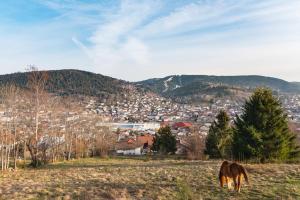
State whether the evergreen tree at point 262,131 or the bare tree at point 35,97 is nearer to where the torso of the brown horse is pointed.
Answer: the bare tree

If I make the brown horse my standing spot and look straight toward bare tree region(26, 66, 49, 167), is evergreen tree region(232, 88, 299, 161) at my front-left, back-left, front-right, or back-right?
front-right

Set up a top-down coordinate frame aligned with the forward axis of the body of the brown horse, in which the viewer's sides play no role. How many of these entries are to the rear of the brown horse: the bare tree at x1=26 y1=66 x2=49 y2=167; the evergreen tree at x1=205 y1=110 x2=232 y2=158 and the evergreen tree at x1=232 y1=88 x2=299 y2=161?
0

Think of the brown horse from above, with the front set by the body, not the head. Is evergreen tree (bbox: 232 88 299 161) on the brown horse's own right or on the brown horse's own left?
on the brown horse's own right

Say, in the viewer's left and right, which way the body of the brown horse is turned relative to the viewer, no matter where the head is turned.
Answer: facing away from the viewer and to the left of the viewer

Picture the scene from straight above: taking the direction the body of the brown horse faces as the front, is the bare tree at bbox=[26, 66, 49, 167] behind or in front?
in front

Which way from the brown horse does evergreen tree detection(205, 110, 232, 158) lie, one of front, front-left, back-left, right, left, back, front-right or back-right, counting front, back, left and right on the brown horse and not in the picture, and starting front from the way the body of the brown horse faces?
front-right
